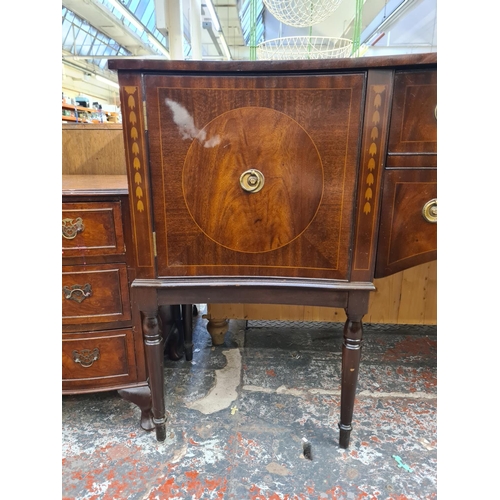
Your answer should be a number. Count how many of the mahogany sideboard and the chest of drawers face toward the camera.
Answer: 2

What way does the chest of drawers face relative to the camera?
toward the camera

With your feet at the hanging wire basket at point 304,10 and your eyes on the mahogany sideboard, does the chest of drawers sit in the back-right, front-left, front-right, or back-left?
front-right

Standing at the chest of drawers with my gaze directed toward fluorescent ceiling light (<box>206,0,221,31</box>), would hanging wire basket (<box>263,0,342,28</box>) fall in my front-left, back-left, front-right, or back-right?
front-right

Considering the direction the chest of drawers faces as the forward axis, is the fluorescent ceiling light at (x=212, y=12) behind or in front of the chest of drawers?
behind

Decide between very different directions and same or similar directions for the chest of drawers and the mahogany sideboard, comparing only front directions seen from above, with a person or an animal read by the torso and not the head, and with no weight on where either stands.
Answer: same or similar directions

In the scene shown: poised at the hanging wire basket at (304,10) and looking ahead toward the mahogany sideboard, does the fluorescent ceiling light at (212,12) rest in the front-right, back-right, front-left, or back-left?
back-right

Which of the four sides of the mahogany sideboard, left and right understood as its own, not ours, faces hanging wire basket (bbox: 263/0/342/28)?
back

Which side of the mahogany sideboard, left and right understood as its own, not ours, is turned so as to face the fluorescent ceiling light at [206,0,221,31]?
back
